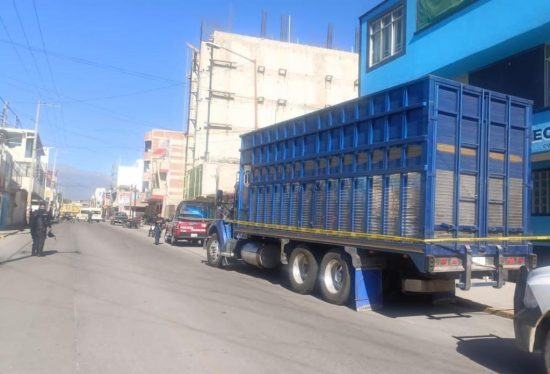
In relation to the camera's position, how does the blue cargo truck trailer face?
facing away from the viewer and to the left of the viewer

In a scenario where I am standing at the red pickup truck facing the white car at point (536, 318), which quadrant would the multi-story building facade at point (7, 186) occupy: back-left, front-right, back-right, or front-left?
back-right

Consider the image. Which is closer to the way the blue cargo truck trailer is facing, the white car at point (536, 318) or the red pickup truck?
the red pickup truck

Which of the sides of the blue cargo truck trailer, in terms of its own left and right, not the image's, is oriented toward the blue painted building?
right

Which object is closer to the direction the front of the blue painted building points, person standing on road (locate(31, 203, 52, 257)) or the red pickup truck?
the person standing on road

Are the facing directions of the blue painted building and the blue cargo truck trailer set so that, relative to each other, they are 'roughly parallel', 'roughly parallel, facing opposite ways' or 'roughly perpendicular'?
roughly perpendicular

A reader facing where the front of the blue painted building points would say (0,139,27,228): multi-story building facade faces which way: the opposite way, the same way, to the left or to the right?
the opposite way

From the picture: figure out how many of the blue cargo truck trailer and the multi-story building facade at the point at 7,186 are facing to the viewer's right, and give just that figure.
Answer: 1

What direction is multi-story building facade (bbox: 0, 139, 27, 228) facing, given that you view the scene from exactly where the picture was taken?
facing to the right of the viewer

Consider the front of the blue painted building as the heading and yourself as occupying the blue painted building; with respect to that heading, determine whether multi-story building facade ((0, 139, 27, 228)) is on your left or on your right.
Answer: on your right

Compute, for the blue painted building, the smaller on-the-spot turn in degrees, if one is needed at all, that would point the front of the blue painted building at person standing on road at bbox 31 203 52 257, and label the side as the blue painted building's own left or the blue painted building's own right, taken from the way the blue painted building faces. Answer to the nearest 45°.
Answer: approximately 45° to the blue painted building's own right

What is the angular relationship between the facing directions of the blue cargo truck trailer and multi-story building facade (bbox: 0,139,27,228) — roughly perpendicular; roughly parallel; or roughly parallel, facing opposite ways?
roughly perpendicular
